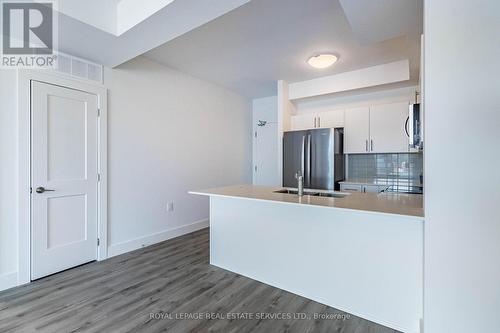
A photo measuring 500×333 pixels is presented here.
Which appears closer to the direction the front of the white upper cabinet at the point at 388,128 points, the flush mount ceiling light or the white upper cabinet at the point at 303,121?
the flush mount ceiling light

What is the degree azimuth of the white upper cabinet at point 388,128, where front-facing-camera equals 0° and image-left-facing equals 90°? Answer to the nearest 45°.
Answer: approximately 0°

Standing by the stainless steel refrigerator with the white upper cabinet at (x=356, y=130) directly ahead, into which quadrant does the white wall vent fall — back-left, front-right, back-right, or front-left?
back-right

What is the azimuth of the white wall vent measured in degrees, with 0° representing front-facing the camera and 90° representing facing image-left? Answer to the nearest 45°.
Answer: approximately 315°

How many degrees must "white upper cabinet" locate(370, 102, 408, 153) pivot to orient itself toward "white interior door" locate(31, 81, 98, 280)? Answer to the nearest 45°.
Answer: approximately 45° to its right

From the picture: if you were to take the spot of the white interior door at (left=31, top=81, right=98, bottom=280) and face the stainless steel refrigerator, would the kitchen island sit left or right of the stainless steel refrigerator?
right

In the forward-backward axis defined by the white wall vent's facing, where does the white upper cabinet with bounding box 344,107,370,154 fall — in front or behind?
in front

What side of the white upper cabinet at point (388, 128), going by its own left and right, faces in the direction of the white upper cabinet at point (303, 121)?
right

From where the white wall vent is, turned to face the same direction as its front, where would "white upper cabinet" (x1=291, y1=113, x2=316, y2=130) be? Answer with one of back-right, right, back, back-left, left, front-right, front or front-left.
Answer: front-left

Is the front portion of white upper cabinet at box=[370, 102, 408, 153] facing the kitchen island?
yes

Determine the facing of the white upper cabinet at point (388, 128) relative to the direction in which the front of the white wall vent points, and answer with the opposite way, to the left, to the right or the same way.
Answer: to the right

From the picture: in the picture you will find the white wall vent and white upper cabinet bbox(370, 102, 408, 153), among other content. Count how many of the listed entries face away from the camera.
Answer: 0
